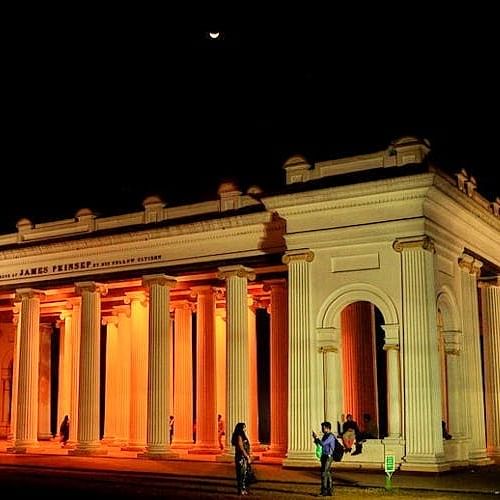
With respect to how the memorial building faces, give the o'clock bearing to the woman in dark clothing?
The woman in dark clothing is roughly at 11 o'clock from the memorial building.

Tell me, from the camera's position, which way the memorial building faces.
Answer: facing the viewer and to the left of the viewer

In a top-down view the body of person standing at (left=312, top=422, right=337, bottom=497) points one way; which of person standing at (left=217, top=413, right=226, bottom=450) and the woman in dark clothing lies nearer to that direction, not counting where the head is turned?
the woman in dark clothing

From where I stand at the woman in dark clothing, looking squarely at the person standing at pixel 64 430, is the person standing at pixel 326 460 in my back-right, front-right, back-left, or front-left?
back-right

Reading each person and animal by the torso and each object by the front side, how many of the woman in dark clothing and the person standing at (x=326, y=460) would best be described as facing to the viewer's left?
1

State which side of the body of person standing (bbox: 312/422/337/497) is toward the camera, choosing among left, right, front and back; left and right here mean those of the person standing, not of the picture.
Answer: left
